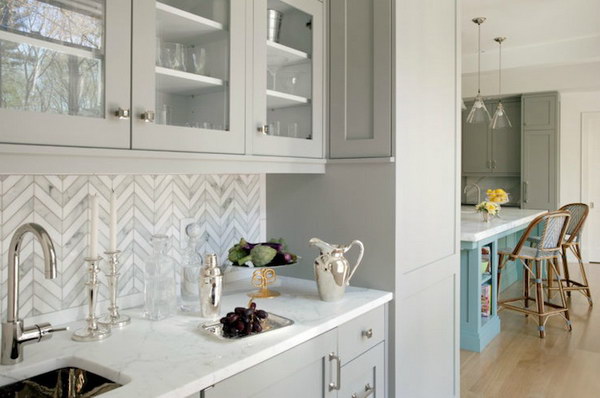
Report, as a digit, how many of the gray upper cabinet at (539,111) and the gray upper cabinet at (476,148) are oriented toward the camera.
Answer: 2

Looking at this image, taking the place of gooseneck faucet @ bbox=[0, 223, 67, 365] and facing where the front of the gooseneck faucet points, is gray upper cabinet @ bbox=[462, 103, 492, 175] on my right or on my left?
on my left

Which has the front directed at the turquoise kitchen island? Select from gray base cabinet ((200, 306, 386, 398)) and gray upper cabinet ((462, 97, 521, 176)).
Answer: the gray upper cabinet

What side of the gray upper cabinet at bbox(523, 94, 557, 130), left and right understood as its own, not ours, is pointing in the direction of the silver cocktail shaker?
front

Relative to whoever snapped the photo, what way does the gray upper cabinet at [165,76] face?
facing the viewer and to the right of the viewer

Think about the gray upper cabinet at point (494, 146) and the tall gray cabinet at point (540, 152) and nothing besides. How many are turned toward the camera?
2

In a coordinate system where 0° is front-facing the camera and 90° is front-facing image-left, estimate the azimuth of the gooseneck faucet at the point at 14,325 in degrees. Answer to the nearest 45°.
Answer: approximately 315°

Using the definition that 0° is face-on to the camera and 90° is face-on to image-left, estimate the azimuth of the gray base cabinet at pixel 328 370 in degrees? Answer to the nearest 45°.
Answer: approximately 315°

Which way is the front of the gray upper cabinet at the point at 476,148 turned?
toward the camera

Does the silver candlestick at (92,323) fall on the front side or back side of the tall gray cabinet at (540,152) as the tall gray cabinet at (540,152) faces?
on the front side

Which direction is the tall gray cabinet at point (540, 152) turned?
toward the camera
